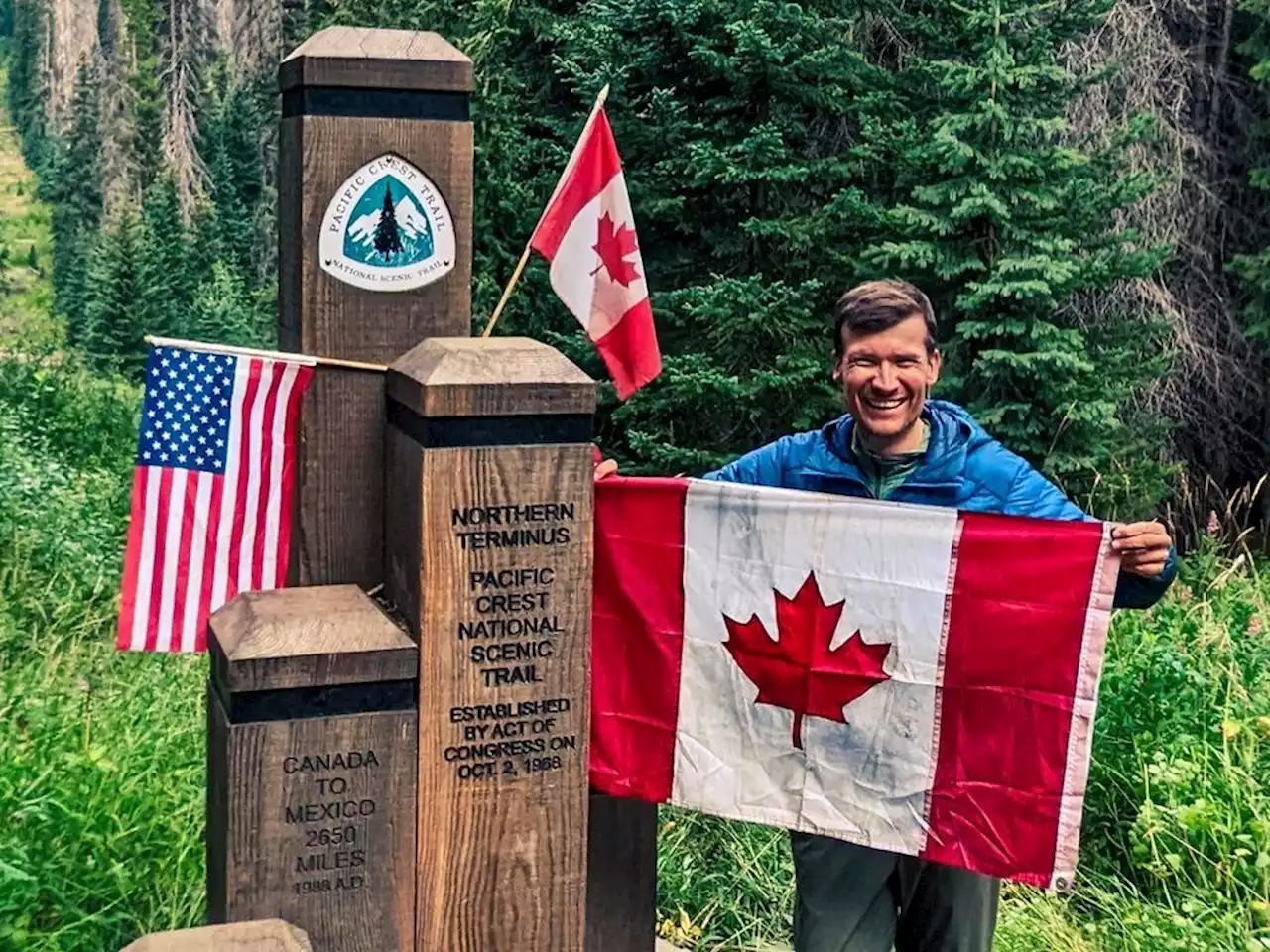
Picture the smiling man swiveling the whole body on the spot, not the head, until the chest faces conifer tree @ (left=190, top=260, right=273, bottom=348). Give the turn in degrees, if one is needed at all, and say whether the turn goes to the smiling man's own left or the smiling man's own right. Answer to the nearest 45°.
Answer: approximately 135° to the smiling man's own right

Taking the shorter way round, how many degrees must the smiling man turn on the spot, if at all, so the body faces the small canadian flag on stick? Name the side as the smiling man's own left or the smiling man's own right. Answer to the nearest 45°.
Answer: approximately 90° to the smiling man's own right

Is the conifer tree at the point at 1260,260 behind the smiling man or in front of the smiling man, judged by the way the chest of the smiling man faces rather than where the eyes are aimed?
behind

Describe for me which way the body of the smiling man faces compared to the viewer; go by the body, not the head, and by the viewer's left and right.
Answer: facing the viewer

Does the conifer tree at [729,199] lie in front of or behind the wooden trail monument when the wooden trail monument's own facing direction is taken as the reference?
behind

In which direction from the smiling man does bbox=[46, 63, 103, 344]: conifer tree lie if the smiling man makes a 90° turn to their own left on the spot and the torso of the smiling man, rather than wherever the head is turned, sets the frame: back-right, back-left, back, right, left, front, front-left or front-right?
back-left

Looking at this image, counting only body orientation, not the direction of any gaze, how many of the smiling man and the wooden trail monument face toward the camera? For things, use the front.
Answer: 2

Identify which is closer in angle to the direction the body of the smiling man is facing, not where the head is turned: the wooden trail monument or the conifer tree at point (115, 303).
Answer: the wooden trail monument

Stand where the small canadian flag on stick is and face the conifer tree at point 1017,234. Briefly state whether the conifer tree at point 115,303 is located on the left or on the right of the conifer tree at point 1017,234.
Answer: left

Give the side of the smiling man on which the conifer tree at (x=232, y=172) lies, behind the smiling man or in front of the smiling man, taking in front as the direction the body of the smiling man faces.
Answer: behind

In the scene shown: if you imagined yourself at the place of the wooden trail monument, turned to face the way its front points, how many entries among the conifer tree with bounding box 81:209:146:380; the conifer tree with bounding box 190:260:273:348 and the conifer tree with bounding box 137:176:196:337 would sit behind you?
3

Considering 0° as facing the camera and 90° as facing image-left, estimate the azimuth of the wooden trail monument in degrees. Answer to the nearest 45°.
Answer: approximately 0°

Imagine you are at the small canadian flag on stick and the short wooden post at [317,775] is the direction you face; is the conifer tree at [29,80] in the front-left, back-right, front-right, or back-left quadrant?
back-right
